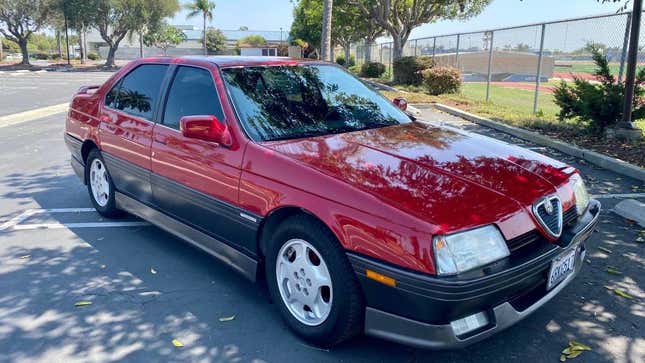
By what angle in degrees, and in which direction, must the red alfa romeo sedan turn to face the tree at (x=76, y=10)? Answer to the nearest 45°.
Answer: approximately 180°

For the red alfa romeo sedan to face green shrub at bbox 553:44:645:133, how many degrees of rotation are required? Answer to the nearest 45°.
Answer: approximately 90° to its left

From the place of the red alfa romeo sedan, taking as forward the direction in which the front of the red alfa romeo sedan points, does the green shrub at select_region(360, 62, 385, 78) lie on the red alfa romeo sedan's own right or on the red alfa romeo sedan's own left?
on the red alfa romeo sedan's own left

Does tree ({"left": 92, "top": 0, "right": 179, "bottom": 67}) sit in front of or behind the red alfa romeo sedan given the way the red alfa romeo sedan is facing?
behind

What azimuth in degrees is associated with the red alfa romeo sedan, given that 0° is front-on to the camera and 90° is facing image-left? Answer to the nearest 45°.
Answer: approximately 315°

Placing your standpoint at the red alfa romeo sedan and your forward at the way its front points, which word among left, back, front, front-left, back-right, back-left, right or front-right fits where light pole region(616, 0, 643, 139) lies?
left

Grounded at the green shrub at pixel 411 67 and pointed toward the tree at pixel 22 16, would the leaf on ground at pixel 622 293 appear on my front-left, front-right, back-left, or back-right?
back-left

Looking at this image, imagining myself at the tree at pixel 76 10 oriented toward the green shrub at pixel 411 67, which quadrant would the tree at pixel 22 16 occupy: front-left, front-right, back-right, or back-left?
back-right

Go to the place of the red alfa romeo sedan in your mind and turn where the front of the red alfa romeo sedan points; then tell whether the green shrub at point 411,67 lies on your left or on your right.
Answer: on your left

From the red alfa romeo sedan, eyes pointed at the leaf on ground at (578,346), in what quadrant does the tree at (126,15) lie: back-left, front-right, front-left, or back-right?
back-left
